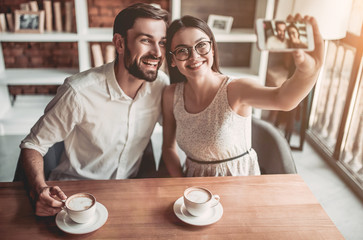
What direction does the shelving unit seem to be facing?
toward the camera

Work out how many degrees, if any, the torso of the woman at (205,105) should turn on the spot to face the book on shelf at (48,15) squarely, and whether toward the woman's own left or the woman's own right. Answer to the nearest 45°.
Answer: approximately 135° to the woman's own right

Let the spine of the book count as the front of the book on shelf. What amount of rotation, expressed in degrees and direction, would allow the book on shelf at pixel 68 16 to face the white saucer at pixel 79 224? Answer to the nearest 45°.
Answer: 0° — it already faces it

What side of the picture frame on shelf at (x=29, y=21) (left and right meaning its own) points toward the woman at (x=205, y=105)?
front

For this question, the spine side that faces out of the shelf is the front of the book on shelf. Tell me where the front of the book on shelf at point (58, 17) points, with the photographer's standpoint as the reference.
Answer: facing the viewer

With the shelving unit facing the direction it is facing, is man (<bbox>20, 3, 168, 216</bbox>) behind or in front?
in front

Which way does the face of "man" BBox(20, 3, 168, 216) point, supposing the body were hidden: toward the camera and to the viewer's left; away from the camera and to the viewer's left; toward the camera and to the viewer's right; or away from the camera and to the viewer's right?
toward the camera and to the viewer's right

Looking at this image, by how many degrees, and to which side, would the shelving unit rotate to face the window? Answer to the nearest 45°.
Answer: approximately 90° to its left

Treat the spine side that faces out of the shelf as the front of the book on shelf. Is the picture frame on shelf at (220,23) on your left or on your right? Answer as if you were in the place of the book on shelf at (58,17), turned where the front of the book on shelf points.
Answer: on your left

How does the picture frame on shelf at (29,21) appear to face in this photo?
toward the camera
